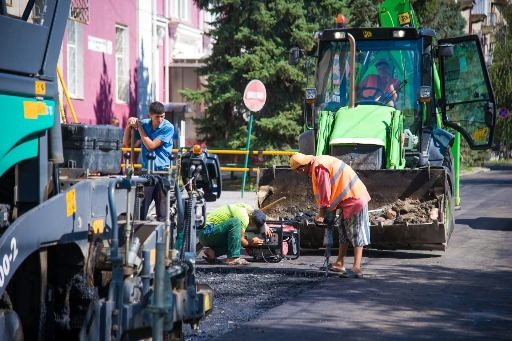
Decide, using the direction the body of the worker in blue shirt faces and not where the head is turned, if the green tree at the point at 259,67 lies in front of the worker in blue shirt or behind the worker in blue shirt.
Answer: behind

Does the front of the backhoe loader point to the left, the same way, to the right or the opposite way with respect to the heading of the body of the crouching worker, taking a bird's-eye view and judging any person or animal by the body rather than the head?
to the right

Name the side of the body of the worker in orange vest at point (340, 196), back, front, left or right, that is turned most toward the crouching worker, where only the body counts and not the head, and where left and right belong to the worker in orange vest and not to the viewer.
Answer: front

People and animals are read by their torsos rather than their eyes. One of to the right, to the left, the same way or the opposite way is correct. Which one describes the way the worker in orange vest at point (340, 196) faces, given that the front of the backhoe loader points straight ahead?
to the right

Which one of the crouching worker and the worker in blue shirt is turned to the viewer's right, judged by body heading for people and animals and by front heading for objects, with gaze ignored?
the crouching worker

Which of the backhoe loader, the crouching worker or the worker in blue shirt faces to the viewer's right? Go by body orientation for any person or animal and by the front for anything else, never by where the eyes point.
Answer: the crouching worker

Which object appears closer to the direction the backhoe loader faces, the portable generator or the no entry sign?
the portable generator

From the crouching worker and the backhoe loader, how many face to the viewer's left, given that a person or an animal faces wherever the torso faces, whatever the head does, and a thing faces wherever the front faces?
0

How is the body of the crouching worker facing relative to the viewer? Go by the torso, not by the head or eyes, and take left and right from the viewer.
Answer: facing to the right of the viewer

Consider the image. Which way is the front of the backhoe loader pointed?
toward the camera

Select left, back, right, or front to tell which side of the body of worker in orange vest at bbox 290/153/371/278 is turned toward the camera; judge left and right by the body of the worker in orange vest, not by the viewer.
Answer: left

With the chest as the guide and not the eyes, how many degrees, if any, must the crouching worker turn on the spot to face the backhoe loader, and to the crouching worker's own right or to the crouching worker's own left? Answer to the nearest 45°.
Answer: approximately 45° to the crouching worker's own left

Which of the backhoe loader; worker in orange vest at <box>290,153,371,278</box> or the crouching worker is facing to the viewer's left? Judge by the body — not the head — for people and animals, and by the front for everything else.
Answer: the worker in orange vest

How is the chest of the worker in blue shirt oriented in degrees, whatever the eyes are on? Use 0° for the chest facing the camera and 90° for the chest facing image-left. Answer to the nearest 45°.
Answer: approximately 45°

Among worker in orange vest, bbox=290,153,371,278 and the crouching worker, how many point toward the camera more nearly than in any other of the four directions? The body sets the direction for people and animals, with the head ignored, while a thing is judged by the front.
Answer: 0
